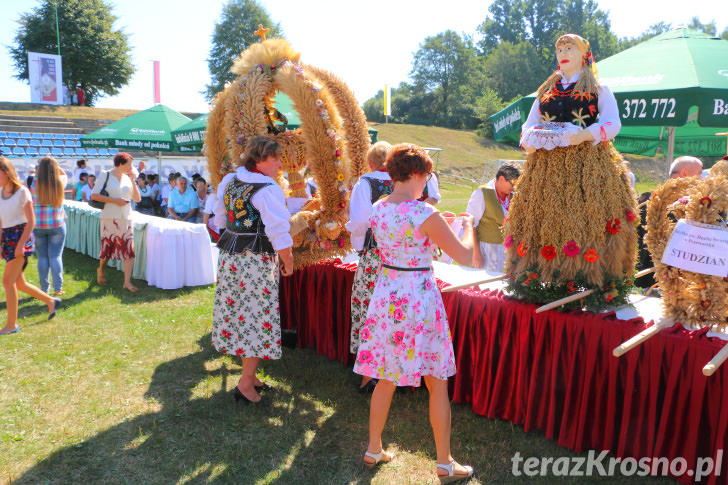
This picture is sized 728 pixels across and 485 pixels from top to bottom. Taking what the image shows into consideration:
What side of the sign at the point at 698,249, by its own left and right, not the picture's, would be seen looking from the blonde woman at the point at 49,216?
right

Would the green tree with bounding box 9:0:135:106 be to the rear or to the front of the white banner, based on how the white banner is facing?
to the rear

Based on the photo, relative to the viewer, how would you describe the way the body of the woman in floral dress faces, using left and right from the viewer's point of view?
facing away from the viewer and to the right of the viewer

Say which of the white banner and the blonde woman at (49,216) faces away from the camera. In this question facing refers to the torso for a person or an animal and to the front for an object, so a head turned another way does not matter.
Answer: the blonde woman

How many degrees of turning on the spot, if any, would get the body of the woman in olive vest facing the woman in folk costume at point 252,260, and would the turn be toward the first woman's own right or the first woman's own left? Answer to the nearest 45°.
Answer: approximately 90° to the first woman's own right

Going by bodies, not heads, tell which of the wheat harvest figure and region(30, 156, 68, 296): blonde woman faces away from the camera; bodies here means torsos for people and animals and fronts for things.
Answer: the blonde woman

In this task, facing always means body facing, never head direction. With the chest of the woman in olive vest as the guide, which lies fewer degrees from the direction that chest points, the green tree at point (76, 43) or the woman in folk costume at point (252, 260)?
the woman in folk costume

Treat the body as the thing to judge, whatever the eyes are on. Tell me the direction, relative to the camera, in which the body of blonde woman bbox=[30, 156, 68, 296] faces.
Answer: away from the camera

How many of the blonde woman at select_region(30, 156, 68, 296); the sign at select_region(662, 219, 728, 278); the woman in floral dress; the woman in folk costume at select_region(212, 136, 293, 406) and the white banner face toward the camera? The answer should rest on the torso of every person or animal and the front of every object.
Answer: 2
